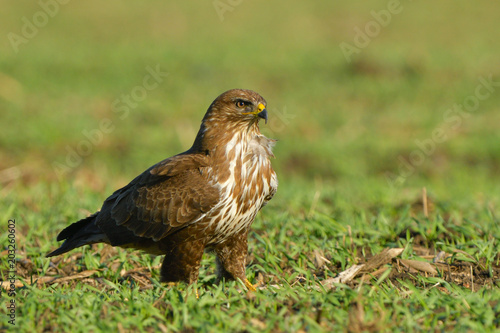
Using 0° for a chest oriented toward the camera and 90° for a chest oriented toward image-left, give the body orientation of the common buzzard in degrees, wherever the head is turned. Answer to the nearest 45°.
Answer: approximately 315°
